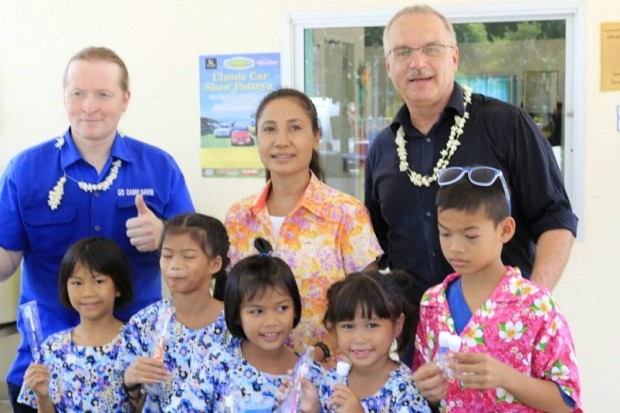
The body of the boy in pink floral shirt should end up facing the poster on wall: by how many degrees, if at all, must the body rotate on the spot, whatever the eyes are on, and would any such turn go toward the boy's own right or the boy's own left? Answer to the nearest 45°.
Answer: approximately 90° to the boy's own right

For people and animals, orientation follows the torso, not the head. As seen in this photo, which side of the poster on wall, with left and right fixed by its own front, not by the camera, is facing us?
front

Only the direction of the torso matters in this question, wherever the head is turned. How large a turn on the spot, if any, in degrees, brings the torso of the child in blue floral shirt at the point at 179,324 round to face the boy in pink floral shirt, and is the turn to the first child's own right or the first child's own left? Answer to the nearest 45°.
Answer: approximately 90° to the first child's own left

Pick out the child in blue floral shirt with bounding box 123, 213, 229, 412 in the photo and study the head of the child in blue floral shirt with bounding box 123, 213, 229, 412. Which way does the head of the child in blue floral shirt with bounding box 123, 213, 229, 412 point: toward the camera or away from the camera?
toward the camera

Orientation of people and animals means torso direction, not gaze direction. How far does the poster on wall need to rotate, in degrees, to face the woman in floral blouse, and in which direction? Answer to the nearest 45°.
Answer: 0° — it already faces them

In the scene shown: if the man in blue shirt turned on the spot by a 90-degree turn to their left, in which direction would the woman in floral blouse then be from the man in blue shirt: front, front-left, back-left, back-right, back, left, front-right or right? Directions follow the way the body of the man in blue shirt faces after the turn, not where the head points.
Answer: front-right

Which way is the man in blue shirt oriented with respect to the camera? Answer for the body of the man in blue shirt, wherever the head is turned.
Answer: toward the camera

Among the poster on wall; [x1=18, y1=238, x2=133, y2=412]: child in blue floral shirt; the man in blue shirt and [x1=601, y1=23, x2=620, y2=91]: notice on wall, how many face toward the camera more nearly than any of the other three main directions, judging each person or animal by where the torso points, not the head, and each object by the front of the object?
4

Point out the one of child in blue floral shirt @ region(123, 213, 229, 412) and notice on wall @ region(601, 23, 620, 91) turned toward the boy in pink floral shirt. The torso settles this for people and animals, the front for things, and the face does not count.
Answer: the notice on wall

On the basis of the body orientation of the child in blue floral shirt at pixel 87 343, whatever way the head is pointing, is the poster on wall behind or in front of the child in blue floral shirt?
behind

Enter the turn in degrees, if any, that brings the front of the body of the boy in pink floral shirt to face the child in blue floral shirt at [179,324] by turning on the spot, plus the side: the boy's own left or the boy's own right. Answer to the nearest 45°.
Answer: approximately 45° to the boy's own right

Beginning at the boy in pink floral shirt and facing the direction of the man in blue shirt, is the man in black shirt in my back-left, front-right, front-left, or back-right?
front-right

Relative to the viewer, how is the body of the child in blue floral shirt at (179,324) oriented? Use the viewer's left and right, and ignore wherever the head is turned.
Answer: facing the viewer and to the left of the viewer

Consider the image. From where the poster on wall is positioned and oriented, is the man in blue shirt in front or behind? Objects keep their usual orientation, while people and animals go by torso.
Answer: in front

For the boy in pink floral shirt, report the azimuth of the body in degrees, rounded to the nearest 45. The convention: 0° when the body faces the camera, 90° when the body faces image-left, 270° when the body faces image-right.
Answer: approximately 45°

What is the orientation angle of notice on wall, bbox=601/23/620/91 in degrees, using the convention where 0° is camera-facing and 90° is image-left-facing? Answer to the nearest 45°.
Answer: approximately 0°

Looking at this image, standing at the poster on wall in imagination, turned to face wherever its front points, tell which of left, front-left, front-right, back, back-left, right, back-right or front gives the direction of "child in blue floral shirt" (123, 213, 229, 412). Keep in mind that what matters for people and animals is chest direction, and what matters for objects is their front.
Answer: front

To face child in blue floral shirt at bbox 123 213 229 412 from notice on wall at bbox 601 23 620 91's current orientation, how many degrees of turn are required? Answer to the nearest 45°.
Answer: approximately 45° to its right
